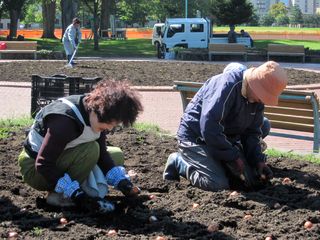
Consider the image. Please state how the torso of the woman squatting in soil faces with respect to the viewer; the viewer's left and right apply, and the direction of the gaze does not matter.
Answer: facing the viewer and to the right of the viewer

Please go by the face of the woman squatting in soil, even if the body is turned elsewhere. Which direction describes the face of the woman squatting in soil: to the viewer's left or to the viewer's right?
to the viewer's right

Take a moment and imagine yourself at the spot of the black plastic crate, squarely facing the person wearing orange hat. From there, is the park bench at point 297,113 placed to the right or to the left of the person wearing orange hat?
left

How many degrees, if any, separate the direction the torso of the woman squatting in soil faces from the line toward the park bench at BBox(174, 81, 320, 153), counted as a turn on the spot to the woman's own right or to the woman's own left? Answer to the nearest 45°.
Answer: approximately 90° to the woman's own left

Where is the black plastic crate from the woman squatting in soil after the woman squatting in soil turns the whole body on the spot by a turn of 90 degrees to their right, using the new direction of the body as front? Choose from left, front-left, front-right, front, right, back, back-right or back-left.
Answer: back-right

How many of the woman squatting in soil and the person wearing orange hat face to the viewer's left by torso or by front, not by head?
0

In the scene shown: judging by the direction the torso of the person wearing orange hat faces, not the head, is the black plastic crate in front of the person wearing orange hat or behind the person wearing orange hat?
behind
